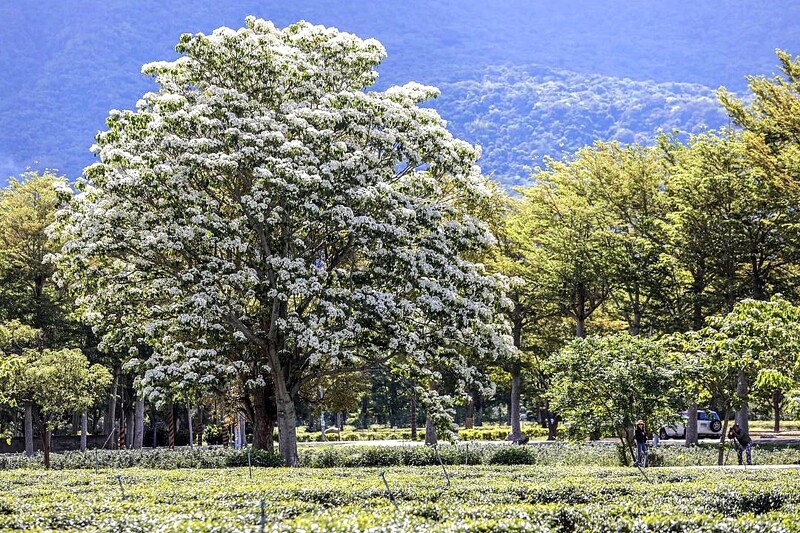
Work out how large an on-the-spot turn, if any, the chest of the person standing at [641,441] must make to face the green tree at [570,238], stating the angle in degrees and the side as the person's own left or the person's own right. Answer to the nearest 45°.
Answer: approximately 180°

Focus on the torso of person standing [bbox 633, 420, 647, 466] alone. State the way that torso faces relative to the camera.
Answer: toward the camera

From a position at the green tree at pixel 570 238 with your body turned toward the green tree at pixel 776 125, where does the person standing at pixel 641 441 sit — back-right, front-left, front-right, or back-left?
front-right

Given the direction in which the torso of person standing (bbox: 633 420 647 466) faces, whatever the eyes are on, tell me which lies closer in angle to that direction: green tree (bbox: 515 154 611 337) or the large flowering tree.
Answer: the large flowering tree

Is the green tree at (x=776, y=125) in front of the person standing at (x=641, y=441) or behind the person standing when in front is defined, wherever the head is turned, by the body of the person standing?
behind

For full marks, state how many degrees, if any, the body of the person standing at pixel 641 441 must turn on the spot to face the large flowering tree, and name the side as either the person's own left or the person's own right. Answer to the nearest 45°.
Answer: approximately 45° to the person's own right

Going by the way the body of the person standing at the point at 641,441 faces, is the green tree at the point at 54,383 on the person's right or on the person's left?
on the person's right
